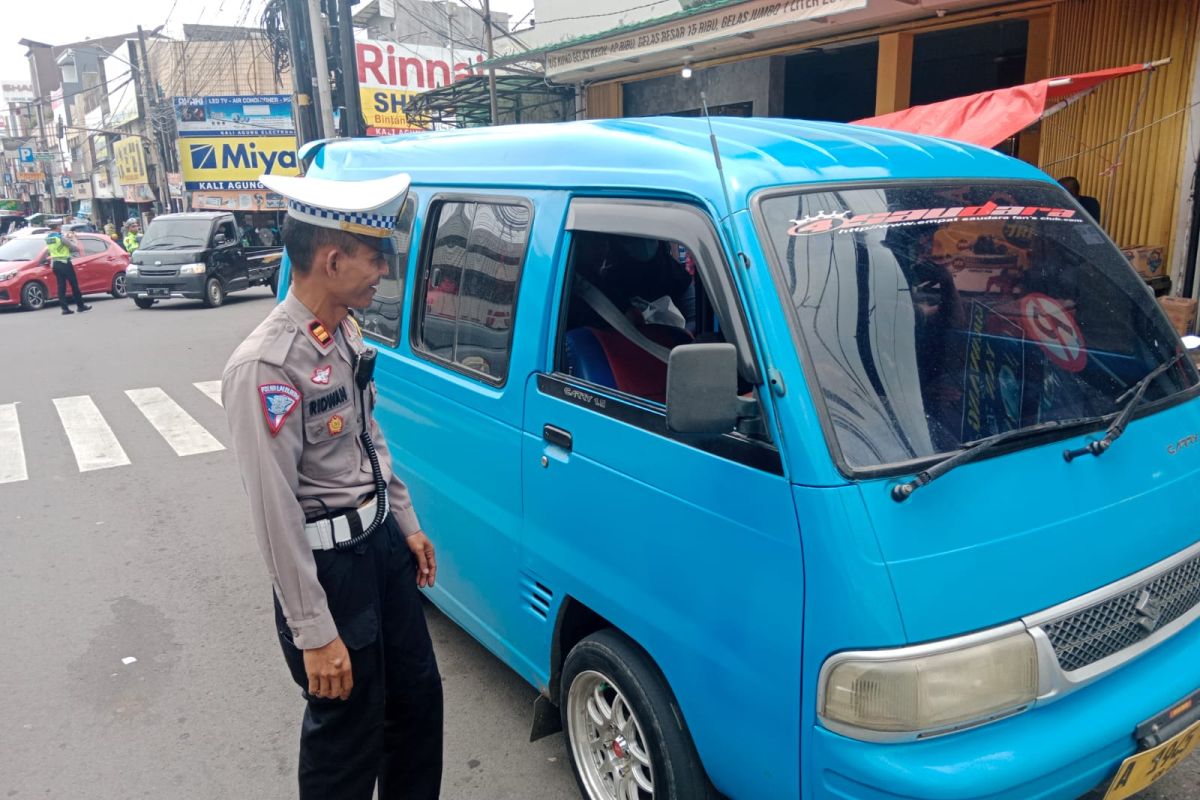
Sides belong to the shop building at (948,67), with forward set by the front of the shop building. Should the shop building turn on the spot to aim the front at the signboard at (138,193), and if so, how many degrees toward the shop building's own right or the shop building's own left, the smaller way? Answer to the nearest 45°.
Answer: approximately 90° to the shop building's own right

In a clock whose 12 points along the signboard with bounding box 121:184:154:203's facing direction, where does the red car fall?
The red car is roughly at 12 o'clock from the signboard.

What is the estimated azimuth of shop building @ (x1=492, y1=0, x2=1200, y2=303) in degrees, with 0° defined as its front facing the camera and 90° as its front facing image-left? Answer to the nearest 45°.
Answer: approximately 45°

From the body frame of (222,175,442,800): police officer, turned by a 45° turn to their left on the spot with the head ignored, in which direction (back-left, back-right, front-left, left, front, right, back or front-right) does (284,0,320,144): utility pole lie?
left

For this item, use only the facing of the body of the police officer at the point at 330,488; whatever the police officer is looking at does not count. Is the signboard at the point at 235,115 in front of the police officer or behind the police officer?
behind

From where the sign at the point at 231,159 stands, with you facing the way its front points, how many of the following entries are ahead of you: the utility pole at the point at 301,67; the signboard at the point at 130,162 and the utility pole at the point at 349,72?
2

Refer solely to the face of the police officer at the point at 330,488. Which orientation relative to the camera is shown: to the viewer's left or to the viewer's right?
to the viewer's right

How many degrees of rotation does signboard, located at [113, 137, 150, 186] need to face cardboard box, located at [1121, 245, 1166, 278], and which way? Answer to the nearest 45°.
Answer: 0° — it already faces it
